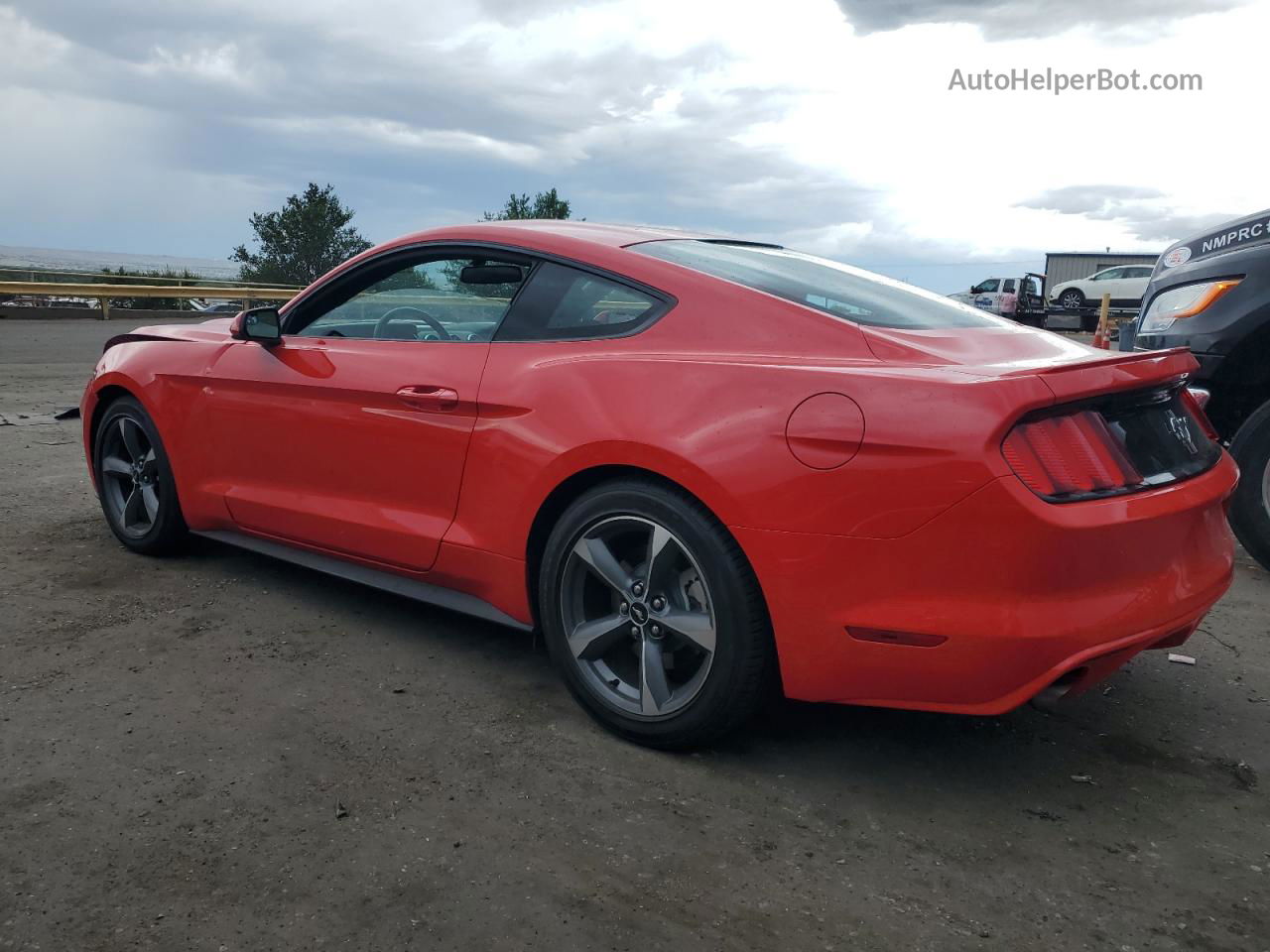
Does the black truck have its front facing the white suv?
no

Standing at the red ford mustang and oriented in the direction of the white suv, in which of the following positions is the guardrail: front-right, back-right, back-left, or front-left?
front-left

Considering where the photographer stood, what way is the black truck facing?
facing to the left of the viewer

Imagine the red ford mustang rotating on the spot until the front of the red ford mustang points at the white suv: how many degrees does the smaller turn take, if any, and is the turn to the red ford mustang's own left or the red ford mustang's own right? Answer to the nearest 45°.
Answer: approximately 90° to the red ford mustang's own right

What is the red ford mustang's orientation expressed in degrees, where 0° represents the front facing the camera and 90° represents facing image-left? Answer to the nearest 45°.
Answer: approximately 135°

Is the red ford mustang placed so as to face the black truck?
no

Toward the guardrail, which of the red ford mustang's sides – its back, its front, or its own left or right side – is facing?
front

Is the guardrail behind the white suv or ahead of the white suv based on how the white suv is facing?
ahead

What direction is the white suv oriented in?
to the viewer's left

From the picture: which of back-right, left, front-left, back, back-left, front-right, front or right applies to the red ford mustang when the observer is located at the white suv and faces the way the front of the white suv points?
left
